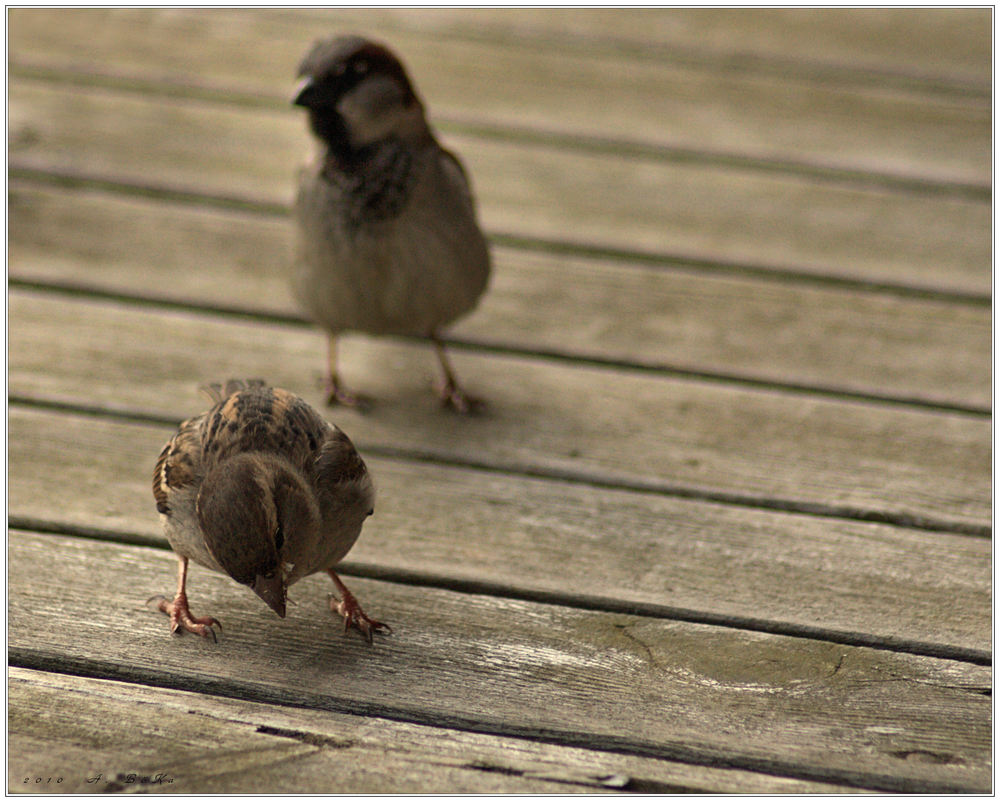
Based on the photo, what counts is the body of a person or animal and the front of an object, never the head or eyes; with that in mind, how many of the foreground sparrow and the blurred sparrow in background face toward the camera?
2

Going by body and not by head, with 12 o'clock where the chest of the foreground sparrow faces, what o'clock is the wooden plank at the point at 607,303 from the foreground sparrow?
The wooden plank is roughly at 7 o'clock from the foreground sparrow.

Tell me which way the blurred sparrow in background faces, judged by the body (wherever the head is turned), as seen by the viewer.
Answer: toward the camera

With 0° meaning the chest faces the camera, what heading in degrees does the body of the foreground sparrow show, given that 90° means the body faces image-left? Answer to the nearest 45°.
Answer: approximately 0°

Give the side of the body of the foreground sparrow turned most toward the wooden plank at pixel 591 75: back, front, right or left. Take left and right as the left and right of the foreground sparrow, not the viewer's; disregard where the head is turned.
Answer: back
